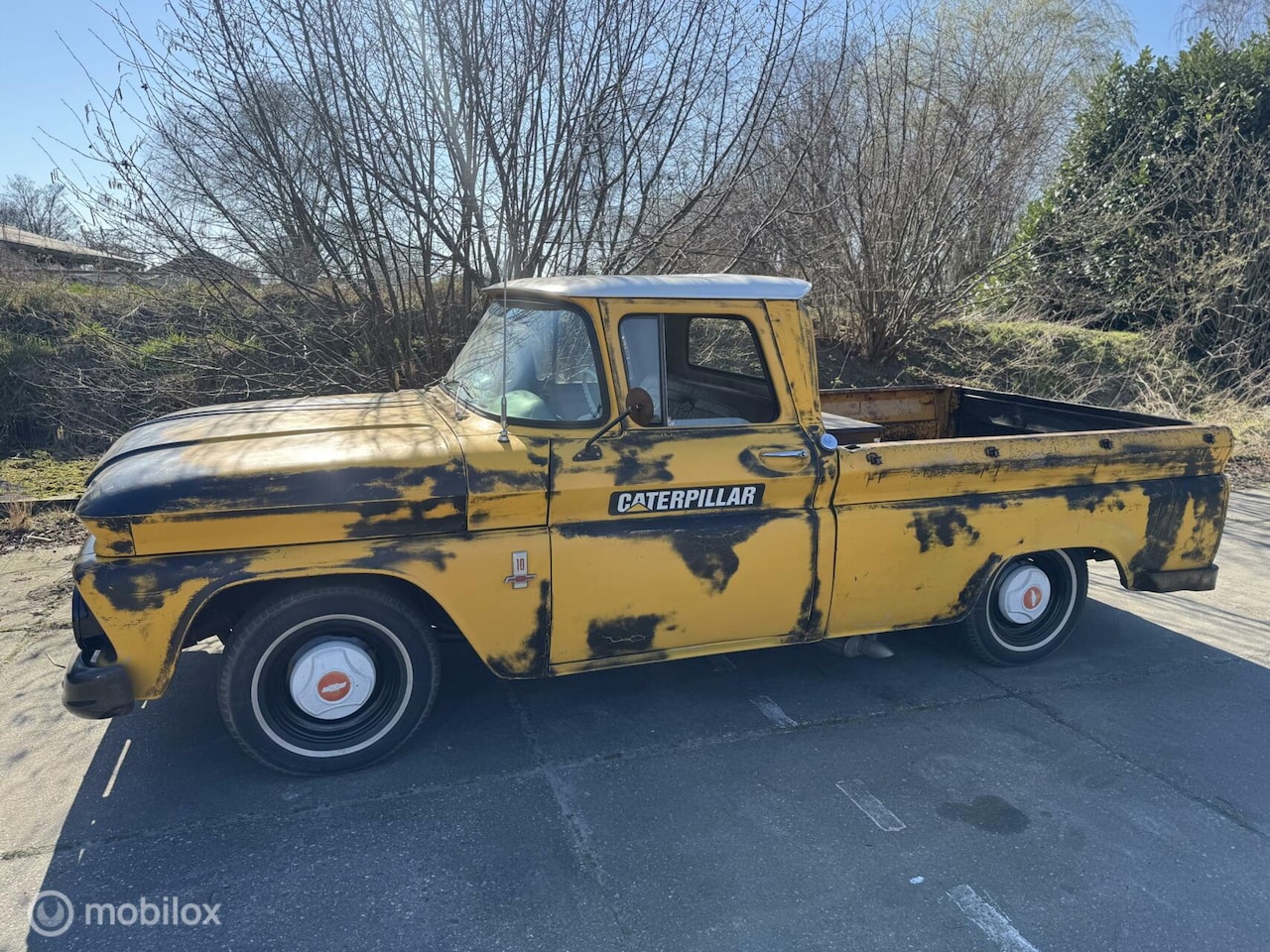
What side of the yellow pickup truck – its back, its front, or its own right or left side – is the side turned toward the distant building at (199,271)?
right

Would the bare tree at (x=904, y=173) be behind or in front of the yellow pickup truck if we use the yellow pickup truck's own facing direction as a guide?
behind

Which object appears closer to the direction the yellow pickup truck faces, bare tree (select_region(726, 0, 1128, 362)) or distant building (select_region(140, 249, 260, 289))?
the distant building

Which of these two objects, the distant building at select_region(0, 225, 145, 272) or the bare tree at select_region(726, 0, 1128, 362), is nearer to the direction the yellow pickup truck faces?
the distant building

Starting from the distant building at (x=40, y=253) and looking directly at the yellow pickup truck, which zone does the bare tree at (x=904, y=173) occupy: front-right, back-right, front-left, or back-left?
front-left

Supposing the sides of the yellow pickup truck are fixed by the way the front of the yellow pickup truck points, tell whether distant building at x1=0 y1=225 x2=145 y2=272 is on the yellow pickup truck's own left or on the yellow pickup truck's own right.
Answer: on the yellow pickup truck's own right

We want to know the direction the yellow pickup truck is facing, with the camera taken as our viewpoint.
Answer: facing the viewer and to the left of the viewer

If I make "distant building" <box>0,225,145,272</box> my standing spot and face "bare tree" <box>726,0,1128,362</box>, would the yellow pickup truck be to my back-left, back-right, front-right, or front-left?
front-right
